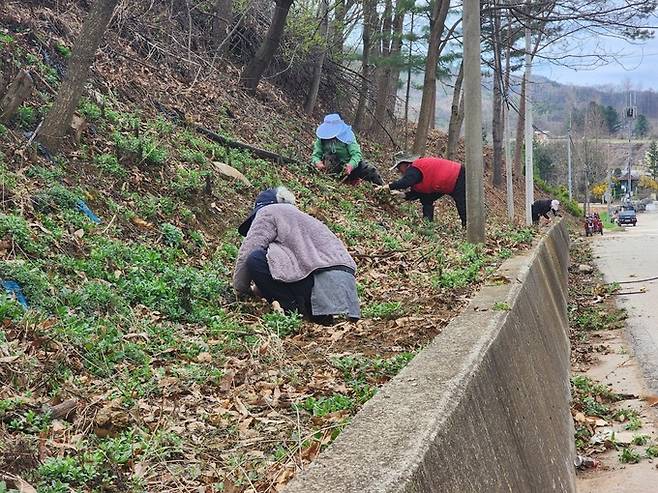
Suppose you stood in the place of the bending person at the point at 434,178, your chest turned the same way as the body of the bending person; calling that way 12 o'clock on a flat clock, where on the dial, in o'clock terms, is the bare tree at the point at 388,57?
The bare tree is roughly at 3 o'clock from the bending person.

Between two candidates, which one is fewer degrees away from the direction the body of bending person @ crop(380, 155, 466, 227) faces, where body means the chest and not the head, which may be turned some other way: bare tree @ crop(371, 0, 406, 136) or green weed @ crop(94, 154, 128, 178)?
the green weed

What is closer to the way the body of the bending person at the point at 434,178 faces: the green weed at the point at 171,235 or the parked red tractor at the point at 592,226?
the green weed

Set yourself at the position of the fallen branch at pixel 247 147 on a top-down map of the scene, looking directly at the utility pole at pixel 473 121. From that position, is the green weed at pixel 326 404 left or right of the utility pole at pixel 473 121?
right

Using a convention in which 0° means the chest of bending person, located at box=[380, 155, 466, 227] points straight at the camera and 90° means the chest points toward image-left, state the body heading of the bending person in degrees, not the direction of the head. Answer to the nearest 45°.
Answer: approximately 90°

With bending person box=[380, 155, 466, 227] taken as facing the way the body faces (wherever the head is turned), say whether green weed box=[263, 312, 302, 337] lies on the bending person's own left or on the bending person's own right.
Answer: on the bending person's own left

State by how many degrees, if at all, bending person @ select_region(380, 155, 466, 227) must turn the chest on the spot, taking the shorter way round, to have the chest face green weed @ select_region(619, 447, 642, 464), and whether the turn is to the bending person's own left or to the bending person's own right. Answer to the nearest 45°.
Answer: approximately 90° to the bending person's own left

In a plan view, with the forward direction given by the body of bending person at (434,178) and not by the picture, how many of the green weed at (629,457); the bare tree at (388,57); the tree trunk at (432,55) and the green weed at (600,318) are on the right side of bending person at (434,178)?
2

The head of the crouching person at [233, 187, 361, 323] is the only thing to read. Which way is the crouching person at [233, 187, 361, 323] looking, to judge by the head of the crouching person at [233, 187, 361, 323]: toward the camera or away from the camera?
away from the camera

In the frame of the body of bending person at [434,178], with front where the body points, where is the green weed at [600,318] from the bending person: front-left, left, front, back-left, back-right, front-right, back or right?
back-left
